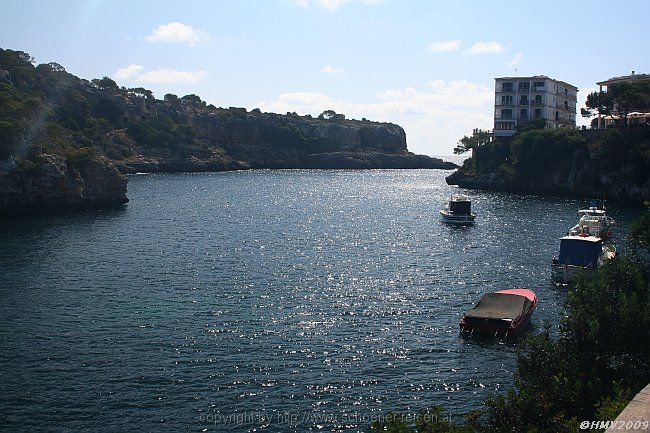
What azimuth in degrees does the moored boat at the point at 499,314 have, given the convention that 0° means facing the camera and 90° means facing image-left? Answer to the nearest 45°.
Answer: approximately 225°
